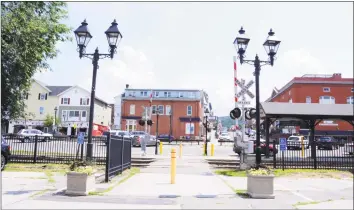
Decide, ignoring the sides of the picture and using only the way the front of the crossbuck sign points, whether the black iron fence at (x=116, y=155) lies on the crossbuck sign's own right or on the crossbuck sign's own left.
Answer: on the crossbuck sign's own right

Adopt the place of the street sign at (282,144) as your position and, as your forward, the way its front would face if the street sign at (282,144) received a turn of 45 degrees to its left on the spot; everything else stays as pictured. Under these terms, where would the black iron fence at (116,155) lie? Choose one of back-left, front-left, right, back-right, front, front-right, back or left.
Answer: right

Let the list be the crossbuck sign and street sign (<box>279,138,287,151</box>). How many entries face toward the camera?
2

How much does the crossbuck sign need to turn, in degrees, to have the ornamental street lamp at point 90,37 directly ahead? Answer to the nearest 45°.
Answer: approximately 45° to its right

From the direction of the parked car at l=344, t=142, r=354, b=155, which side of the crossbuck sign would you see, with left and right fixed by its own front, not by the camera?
left

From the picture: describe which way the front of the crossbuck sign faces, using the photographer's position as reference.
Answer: facing the viewer

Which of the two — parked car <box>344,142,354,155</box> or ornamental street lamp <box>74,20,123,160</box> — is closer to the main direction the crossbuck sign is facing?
the ornamental street lamp

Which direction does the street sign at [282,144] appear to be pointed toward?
toward the camera

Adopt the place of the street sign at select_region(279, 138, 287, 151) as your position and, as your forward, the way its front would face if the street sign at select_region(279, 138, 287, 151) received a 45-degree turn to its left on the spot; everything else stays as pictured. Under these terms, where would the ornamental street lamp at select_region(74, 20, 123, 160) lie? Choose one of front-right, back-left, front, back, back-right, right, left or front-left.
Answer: right

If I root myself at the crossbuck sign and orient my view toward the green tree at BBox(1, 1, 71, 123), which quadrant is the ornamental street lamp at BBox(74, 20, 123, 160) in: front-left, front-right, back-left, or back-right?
front-left

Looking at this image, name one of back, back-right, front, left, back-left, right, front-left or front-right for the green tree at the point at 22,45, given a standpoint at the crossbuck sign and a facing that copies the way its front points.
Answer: right

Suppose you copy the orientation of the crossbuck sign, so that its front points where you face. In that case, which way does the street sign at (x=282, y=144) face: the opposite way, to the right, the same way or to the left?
the same way
